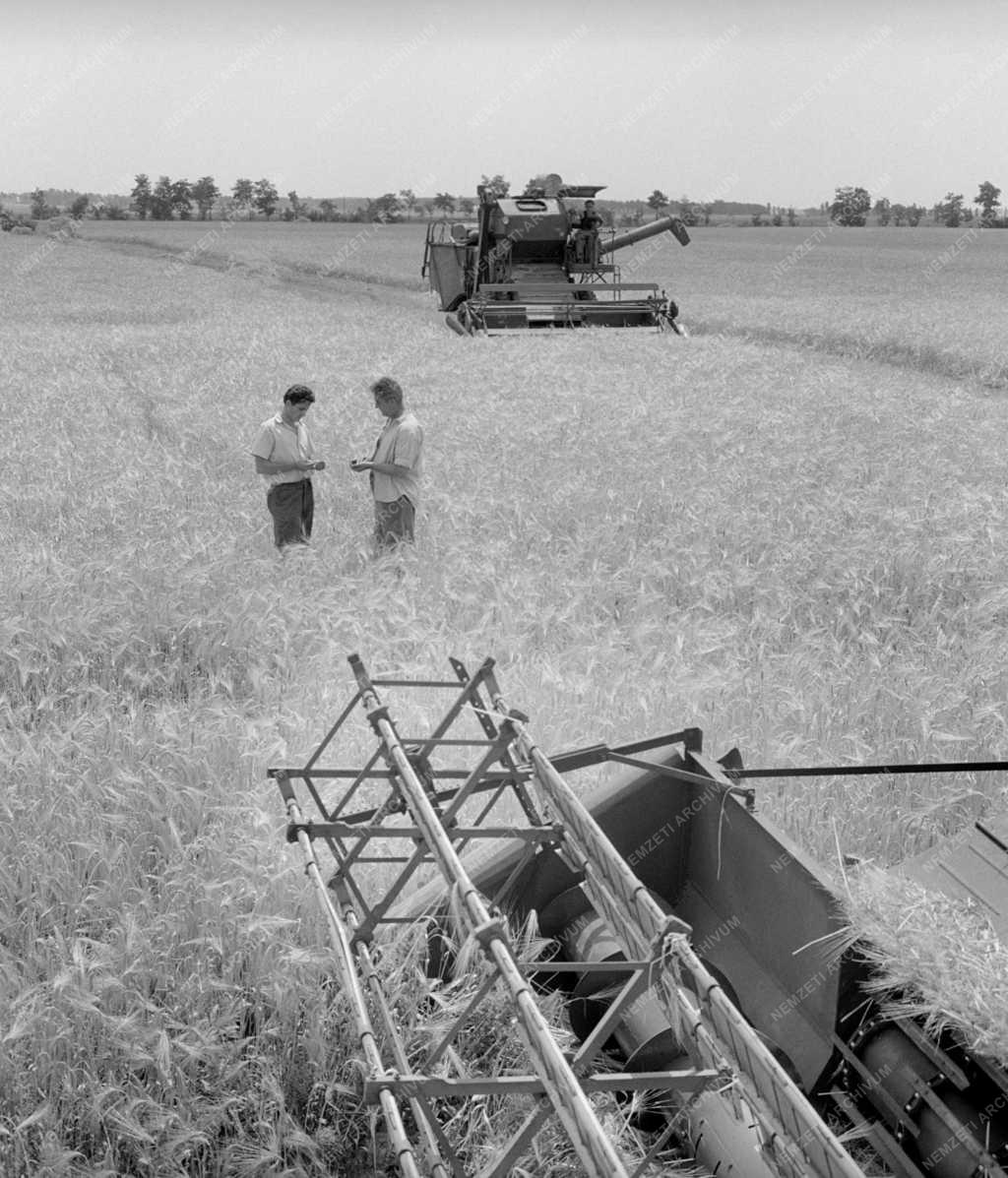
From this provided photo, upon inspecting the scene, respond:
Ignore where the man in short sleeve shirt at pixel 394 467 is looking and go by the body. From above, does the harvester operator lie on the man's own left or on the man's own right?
on the man's own right

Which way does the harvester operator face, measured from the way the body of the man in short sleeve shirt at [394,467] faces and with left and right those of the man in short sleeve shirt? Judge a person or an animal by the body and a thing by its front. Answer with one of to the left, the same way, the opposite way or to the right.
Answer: to the left

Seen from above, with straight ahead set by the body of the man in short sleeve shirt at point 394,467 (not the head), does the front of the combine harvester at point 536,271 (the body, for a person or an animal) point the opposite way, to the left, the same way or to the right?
to the left

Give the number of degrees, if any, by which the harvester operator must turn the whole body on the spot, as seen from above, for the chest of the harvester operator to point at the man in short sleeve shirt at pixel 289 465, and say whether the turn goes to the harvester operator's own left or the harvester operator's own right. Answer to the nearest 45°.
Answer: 0° — they already face them

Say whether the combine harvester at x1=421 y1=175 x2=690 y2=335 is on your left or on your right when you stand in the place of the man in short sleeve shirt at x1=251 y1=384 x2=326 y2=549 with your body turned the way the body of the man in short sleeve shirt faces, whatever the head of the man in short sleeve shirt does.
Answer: on your left

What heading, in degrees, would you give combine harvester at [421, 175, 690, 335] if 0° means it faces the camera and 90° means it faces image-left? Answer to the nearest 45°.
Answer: approximately 0°

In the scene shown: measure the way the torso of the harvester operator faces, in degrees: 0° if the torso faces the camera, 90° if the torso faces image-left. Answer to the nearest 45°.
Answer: approximately 0°

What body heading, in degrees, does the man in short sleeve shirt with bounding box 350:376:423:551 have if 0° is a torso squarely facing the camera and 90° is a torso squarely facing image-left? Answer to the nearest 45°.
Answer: approximately 90°

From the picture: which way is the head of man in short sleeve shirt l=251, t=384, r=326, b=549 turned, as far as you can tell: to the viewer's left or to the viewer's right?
to the viewer's right

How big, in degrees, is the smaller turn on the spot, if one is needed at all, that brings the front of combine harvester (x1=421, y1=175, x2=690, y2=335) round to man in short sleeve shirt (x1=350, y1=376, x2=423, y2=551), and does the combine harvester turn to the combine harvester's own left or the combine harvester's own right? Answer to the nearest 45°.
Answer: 0° — it already faces them

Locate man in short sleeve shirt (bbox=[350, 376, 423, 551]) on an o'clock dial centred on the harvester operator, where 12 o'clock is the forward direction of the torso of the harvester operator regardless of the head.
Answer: The man in short sleeve shirt is roughly at 12 o'clock from the harvester operator.
